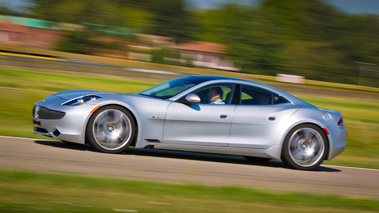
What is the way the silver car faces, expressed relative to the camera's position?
facing to the left of the viewer
